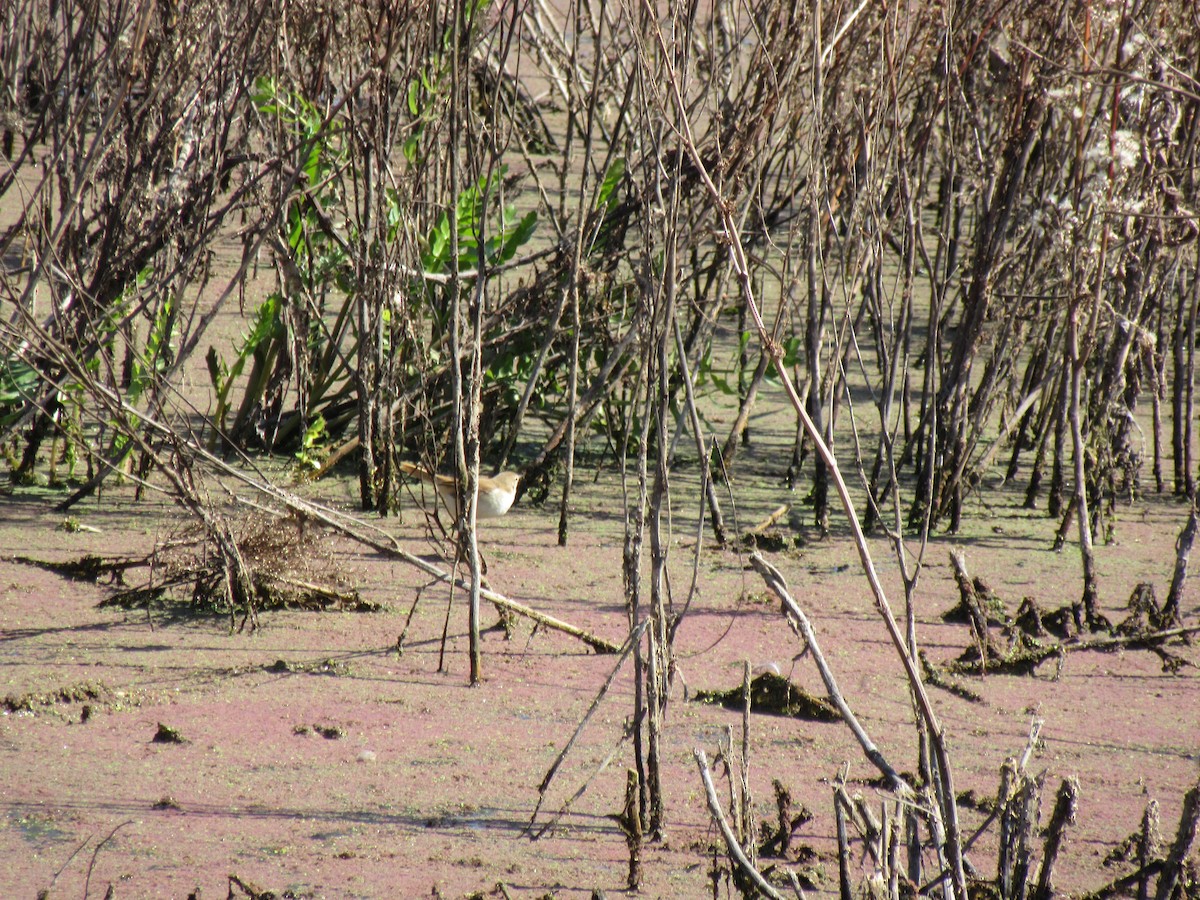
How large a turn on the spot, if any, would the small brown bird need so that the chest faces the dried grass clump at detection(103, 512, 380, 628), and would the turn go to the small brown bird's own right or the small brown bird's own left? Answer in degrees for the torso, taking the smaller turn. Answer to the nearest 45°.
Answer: approximately 135° to the small brown bird's own right

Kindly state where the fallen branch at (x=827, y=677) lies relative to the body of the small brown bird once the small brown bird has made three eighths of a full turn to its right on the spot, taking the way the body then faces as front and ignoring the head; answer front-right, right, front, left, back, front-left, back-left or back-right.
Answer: front-left

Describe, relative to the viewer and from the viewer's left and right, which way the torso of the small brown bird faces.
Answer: facing to the right of the viewer
